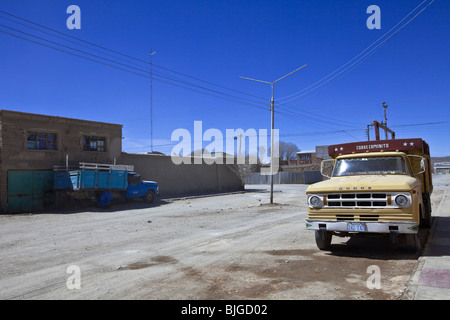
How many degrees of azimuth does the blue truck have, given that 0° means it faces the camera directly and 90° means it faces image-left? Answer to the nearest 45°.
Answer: approximately 225°

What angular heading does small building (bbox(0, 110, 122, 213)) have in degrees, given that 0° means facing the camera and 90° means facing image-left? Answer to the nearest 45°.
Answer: approximately 315°

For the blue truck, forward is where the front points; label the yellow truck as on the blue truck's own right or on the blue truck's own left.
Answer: on the blue truck's own right

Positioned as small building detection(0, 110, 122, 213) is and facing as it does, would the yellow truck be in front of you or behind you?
in front

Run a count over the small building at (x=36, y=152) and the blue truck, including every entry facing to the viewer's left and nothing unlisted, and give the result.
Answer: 0

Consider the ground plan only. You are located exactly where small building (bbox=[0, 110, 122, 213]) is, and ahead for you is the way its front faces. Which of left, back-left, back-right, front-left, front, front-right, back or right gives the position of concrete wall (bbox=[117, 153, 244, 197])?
left

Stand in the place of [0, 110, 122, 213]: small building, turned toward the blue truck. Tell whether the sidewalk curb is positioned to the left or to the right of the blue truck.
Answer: right

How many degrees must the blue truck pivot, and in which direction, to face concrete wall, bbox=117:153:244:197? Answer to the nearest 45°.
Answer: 0° — it already faces it

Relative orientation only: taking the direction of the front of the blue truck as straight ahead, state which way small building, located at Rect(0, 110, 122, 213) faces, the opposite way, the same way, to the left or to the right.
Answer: to the right
